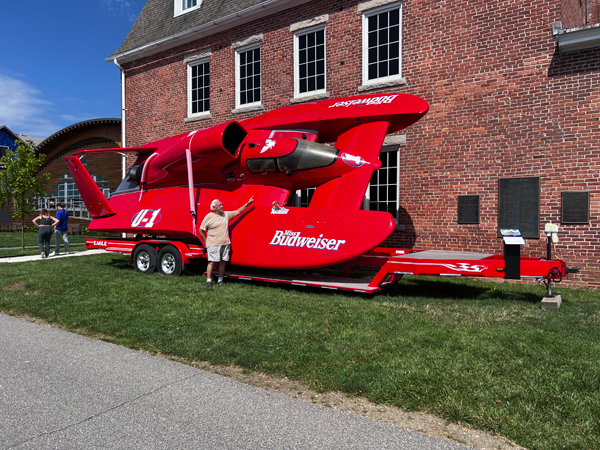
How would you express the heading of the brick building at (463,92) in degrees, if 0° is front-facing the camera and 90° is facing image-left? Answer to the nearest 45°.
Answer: approximately 45°

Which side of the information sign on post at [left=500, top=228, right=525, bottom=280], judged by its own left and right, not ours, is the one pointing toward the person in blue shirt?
right

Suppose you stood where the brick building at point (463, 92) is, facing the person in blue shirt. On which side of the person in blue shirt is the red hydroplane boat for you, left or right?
left

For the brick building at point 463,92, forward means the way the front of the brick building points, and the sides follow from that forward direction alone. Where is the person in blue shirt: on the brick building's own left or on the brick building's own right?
on the brick building's own right

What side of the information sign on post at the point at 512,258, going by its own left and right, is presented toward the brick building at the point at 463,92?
back

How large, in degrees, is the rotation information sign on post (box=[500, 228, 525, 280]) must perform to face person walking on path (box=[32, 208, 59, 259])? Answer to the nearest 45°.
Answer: approximately 90° to its right
